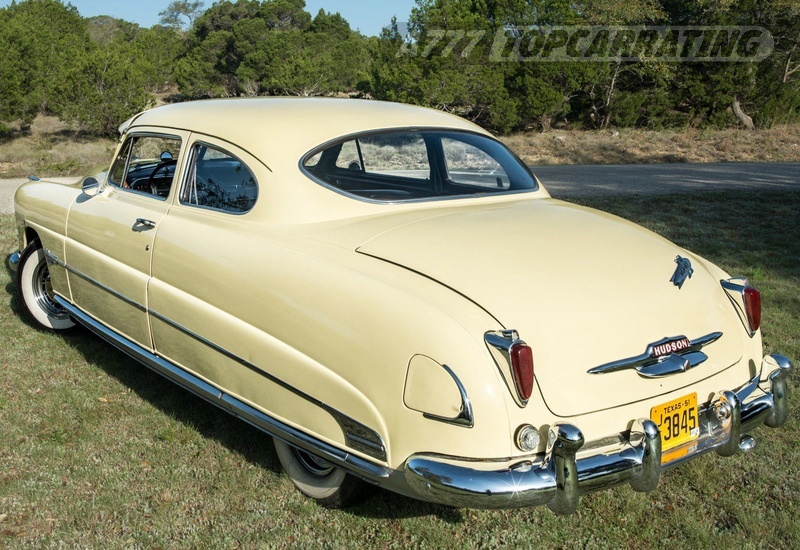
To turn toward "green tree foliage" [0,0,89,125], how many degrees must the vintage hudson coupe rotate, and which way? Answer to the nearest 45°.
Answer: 0° — it already faces it

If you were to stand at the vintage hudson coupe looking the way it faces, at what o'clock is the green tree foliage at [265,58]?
The green tree foliage is roughly at 1 o'clock from the vintage hudson coupe.

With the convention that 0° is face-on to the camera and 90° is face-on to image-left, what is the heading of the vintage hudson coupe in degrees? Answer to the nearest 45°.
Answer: approximately 135°
